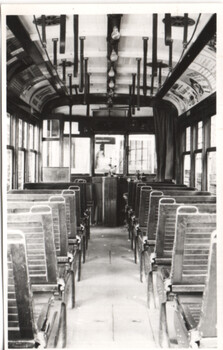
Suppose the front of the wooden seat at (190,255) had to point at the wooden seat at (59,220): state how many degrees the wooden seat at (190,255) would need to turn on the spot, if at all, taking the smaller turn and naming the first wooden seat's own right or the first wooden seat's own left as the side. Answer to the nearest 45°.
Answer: approximately 45° to the first wooden seat's own left

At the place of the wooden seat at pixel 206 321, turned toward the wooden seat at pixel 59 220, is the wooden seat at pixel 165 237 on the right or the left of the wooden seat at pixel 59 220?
right
